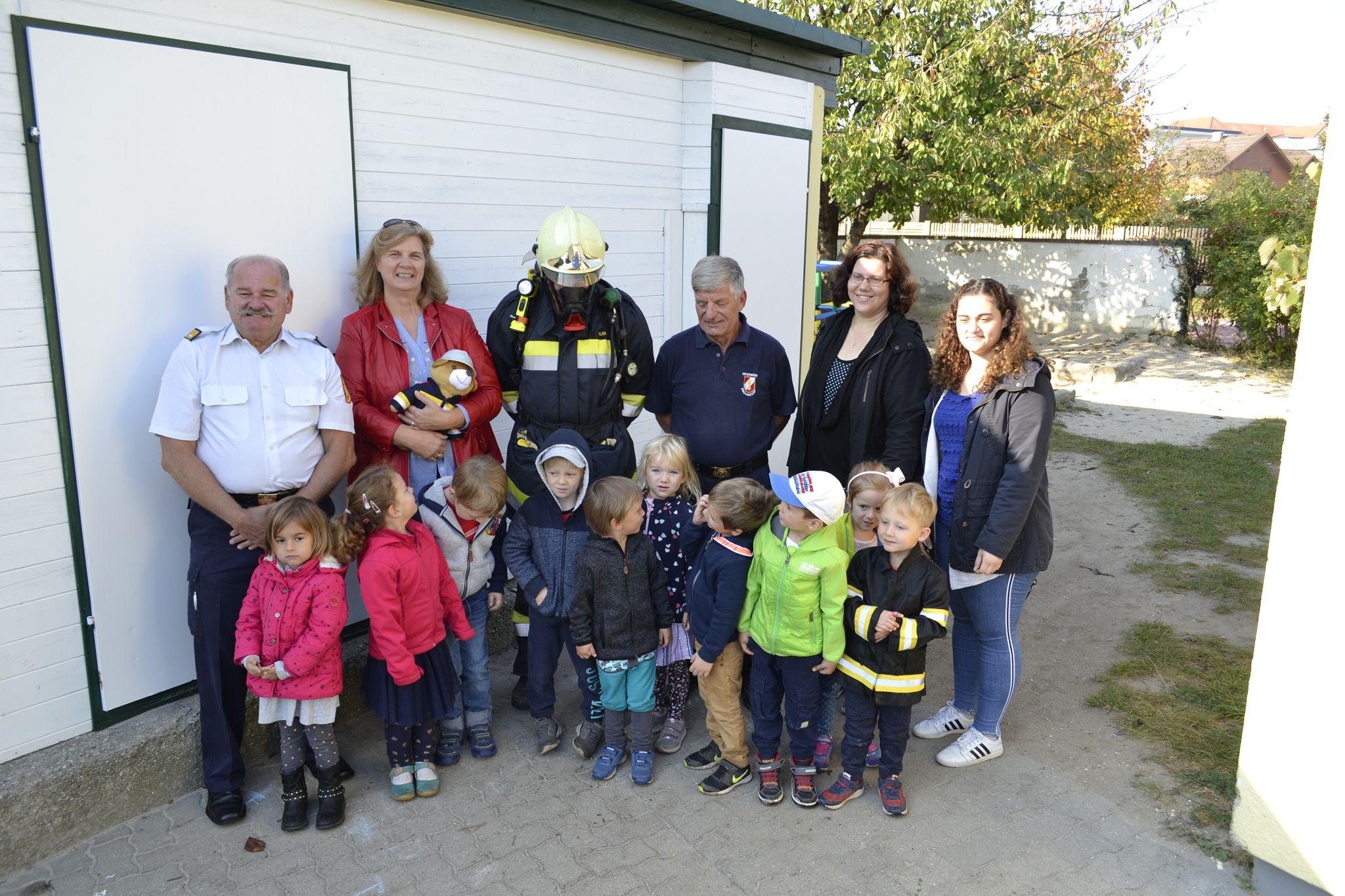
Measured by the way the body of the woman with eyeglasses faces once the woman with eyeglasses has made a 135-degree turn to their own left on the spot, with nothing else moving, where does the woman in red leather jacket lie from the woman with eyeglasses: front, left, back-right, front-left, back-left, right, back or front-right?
back

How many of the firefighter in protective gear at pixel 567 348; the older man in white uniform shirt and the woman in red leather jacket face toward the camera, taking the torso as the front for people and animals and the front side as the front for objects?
3

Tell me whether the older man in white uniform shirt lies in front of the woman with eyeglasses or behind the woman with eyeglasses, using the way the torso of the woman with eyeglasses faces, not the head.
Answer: in front

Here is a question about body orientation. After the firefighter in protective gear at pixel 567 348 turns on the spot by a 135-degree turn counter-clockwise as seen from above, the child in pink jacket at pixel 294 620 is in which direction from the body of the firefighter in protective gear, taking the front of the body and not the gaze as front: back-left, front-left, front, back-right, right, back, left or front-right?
back

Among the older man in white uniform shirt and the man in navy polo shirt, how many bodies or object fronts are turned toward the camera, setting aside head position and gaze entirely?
2

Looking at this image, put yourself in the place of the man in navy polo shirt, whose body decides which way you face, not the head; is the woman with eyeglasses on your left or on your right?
on your left

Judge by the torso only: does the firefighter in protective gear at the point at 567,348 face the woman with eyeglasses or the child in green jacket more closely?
the child in green jacket
